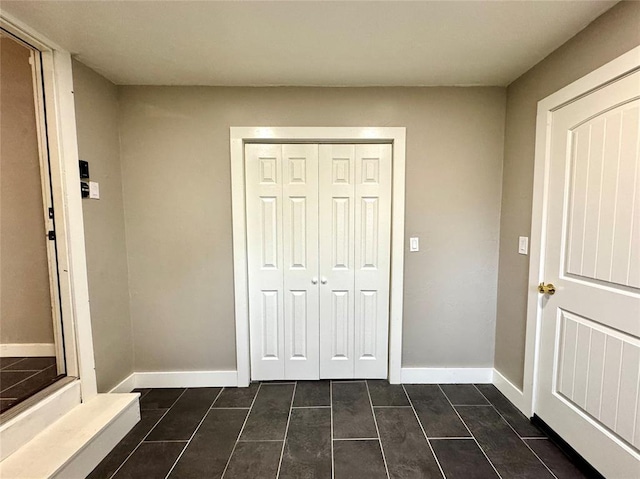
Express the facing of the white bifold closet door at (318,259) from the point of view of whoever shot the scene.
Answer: facing the viewer

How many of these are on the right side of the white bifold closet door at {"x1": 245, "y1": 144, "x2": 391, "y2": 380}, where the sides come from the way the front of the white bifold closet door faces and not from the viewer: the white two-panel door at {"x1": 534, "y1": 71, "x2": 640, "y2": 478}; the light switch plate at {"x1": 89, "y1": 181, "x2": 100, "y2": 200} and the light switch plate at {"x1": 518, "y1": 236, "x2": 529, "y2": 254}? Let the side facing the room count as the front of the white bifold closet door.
1

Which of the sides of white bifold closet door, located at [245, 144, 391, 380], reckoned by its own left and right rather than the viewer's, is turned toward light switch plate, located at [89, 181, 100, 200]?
right

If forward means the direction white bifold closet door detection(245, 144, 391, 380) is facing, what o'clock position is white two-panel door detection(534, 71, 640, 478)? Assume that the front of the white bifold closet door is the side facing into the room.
The white two-panel door is roughly at 10 o'clock from the white bifold closet door.

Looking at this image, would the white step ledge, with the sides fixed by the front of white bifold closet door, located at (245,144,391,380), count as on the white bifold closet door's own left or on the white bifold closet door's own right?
on the white bifold closet door's own right

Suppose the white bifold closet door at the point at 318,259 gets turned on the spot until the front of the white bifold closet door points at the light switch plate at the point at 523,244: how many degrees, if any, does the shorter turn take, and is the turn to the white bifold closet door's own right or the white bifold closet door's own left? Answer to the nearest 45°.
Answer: approximately 90° to the white bifold closet door's own left

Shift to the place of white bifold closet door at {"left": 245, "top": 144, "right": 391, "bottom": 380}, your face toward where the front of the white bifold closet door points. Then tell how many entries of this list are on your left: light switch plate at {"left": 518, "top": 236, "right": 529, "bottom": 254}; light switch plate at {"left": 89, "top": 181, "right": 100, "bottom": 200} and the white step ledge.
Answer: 1
